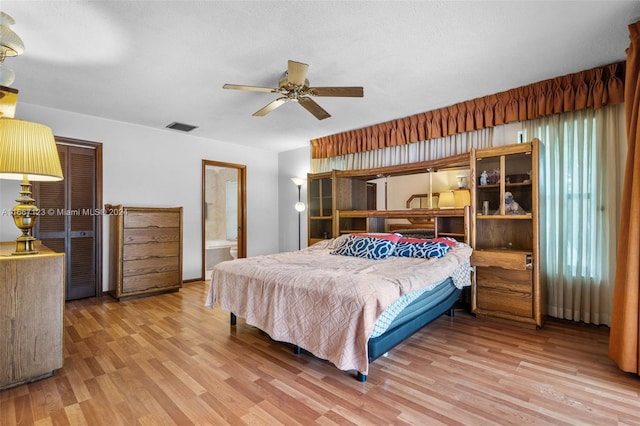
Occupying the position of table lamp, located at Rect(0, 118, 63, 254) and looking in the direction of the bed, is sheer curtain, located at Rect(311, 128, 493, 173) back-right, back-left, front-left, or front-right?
front-left

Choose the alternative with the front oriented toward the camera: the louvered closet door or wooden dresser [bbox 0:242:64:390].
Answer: the louvered closet door

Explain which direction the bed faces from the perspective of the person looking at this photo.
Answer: facing the viewer and to the left of the viewer

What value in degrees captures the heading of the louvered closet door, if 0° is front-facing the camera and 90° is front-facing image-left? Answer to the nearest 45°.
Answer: approximately 0°

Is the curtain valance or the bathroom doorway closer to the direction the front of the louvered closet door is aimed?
the curtain valance

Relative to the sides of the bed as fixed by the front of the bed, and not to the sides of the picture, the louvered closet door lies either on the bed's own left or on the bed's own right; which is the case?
on the bed's own right

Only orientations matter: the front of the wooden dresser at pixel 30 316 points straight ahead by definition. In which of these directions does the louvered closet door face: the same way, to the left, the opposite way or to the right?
to the right

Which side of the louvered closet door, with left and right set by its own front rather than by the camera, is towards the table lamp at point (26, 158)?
front

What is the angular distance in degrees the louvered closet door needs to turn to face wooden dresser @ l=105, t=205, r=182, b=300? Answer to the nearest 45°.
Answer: approximately 45° to its left

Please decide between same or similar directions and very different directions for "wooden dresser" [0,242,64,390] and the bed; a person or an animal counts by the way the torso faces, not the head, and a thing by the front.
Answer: very different directions

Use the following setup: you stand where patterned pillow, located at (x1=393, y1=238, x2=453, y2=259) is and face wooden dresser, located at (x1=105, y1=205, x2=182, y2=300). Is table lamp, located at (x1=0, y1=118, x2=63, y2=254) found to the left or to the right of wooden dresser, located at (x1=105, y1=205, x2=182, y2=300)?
left

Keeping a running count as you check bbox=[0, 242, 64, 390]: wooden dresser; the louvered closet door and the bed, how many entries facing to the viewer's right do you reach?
1

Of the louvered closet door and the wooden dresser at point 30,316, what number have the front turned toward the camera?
1

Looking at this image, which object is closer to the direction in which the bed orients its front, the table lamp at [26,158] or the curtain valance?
the table lamp

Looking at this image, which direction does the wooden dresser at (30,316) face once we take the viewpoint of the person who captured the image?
facing to the right of the viewer

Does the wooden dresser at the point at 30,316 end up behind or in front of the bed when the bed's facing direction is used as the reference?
in front
